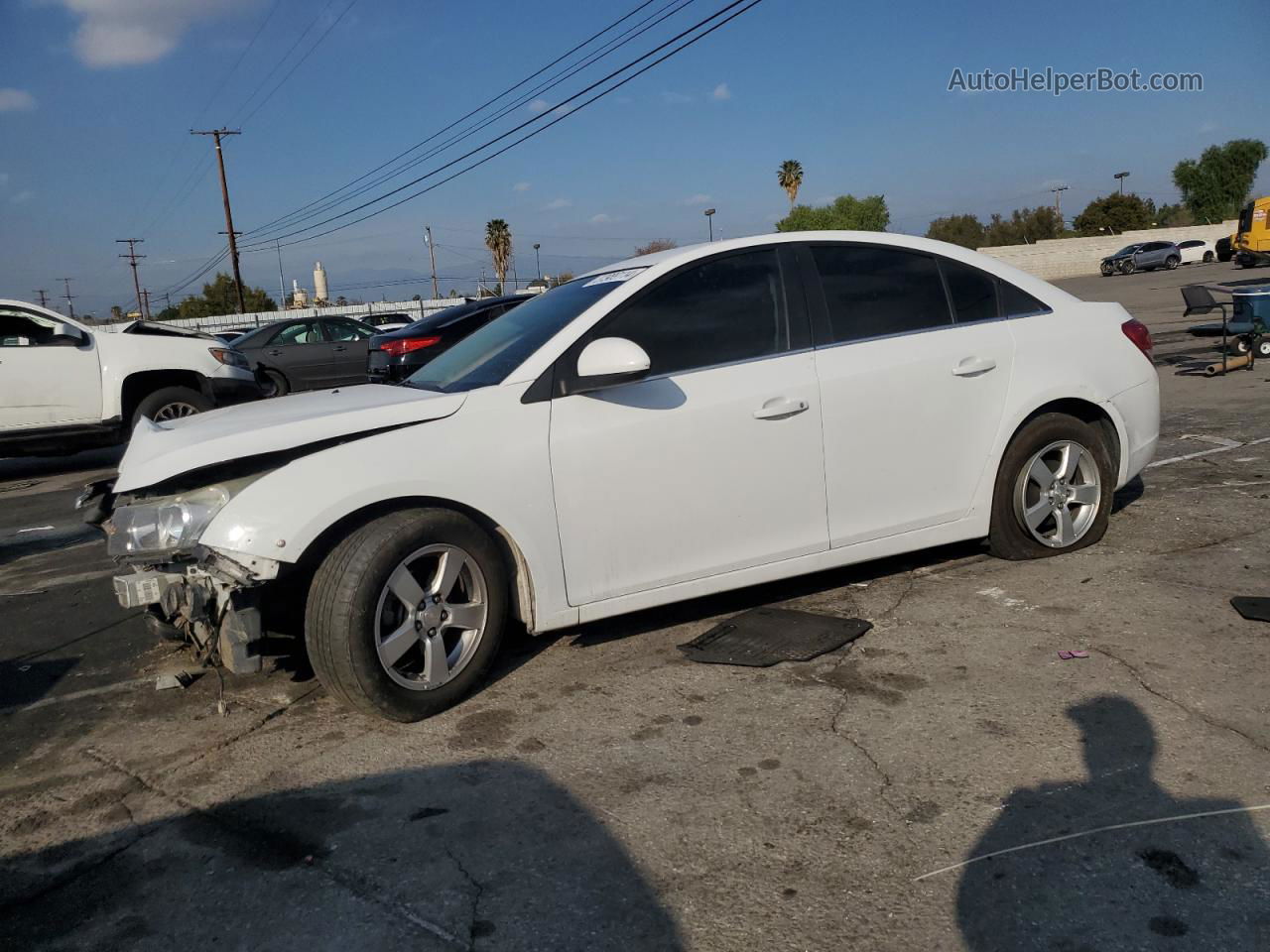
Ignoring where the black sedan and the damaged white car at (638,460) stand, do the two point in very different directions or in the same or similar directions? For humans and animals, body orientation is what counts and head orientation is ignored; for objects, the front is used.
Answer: very different directions

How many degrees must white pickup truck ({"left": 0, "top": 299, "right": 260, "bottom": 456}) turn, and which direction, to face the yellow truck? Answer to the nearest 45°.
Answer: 0° — it already faces it

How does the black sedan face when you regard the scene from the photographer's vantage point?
facing away from the viewer and to the right of the viewer

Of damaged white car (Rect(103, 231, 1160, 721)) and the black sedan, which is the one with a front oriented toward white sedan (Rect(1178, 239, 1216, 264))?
the black sedan

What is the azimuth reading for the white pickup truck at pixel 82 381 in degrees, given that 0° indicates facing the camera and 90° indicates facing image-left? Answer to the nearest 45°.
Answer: approximately 270°

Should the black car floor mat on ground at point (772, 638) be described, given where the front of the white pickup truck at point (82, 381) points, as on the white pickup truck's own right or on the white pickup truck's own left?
on the white pickup truck's own right

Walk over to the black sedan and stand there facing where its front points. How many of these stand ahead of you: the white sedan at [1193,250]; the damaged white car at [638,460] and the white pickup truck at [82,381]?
1

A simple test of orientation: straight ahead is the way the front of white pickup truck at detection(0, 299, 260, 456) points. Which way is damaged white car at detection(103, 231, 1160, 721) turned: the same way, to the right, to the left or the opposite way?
the opposite way

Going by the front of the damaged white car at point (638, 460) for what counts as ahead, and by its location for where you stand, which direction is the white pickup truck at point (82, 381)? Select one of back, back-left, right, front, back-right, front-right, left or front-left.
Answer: right
